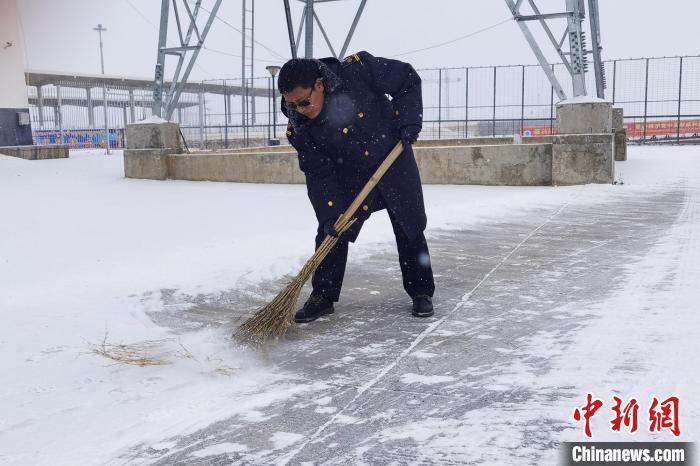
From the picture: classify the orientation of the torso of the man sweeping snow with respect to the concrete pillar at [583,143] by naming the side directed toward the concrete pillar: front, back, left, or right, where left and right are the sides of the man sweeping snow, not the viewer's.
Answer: back

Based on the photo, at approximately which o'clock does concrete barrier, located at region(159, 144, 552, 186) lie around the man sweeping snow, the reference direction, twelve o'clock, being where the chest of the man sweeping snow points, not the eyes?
The concrete barrier is roughly at 5 o'clock from the man sweeping snow.

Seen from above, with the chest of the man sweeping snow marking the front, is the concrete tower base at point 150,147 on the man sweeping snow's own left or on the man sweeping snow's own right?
on the man sweeping snow's own right

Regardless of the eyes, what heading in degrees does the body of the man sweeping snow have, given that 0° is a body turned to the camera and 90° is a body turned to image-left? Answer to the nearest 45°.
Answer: approximately 45°
